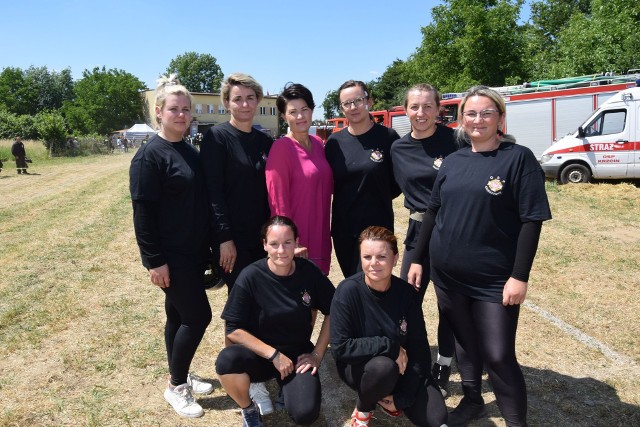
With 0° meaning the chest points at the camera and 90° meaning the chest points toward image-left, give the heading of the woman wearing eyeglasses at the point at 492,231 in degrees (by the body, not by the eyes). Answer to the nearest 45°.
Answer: approximately 45°

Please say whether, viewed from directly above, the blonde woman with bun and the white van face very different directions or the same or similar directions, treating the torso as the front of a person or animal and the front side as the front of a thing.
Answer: very different directions

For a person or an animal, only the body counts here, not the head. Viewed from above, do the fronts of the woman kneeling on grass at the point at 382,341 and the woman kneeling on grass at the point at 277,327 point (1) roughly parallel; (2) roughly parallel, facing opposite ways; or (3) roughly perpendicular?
roughly parallel

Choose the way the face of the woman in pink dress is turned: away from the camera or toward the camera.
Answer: toward the camera

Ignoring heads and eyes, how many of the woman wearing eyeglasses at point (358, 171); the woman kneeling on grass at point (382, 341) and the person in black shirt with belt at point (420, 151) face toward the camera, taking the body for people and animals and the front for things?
3

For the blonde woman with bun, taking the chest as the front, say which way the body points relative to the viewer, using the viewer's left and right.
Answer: facing the viewer and to the right of the viewer

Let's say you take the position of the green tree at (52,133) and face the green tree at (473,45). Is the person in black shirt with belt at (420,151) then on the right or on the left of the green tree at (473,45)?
right

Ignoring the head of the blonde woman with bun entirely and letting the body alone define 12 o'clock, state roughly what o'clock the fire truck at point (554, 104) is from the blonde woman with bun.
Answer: The fire truck is roughly at 9 o'clock from the blonde woman with bun.

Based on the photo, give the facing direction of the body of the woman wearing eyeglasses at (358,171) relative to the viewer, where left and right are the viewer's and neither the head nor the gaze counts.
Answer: facing the viewer

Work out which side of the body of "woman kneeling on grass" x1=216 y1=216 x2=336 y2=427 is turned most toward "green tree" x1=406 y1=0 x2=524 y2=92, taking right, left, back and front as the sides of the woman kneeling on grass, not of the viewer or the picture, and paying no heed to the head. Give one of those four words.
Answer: back

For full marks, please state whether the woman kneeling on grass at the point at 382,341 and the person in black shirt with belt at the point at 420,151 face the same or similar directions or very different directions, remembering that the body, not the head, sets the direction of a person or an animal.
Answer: same or similar directions

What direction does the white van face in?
to the viewer's left

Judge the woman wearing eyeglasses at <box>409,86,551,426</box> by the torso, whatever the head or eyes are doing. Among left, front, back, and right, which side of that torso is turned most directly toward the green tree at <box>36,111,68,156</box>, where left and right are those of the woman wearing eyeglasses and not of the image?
right
